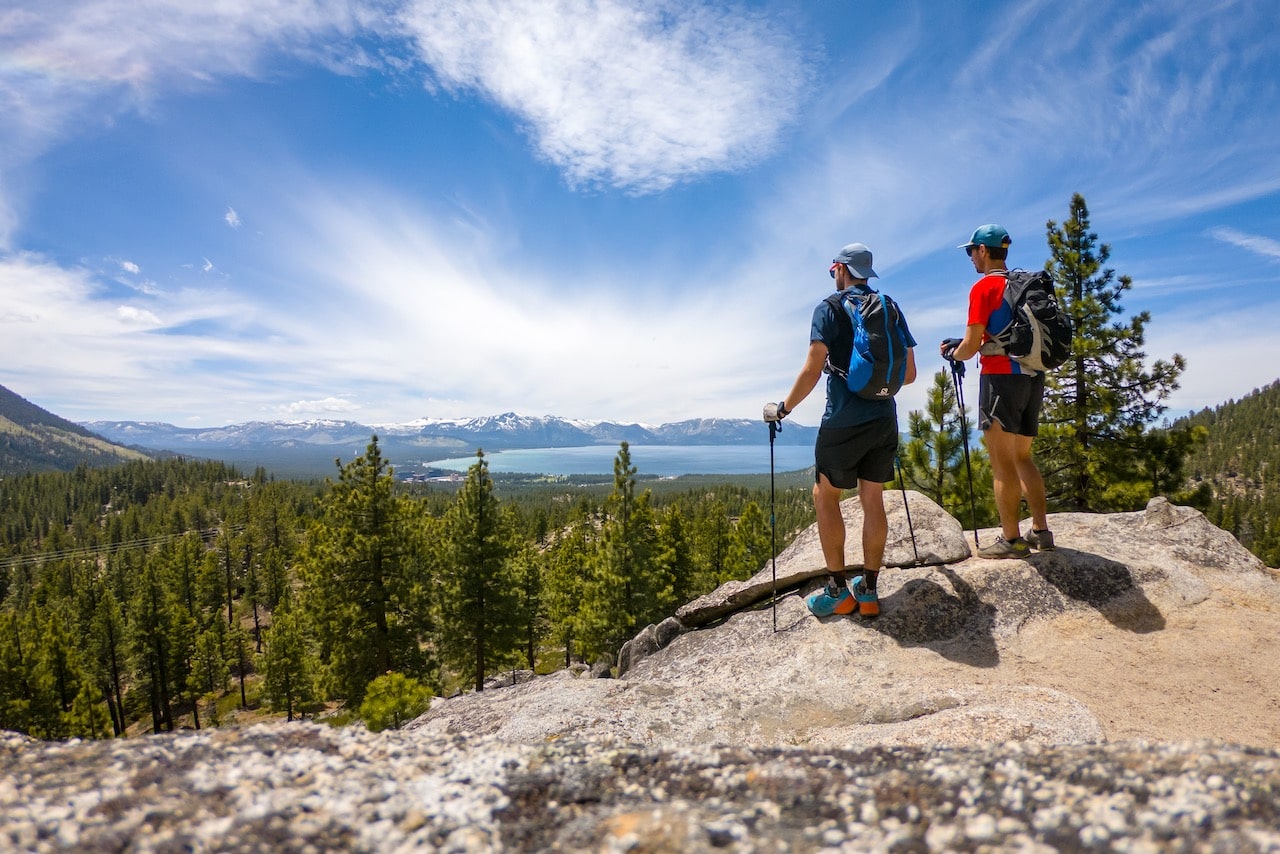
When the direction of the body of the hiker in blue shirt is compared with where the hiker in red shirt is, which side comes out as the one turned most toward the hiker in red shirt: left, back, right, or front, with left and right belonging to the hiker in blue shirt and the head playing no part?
right

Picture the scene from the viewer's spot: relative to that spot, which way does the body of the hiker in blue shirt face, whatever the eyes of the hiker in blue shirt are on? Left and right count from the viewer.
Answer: facing away from the viewer and to the left of the viewer

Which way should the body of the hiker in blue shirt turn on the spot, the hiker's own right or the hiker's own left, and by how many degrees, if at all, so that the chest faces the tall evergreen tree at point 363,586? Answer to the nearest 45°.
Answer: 0° — they already face it

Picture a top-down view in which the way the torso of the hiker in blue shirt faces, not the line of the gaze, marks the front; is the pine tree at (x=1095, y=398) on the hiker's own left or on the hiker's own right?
on the hiker's own right

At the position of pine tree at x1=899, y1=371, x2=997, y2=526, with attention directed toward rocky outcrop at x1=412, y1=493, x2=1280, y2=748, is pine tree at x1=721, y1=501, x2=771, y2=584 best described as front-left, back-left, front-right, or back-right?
back-right

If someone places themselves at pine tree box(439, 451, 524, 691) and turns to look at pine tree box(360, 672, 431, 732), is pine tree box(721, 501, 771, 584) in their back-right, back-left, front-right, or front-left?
back-left

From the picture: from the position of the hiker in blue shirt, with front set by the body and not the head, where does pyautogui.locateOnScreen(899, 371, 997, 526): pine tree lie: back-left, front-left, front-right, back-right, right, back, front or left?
front-right

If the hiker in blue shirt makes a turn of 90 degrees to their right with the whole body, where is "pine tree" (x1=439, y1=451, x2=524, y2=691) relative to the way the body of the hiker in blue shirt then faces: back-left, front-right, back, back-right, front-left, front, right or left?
left

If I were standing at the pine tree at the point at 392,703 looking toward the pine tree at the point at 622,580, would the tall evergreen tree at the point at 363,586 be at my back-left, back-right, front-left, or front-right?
front-left
